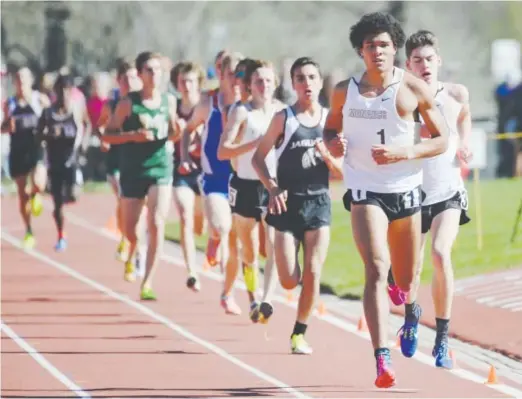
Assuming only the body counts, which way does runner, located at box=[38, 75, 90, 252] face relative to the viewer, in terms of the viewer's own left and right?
facing the viewer

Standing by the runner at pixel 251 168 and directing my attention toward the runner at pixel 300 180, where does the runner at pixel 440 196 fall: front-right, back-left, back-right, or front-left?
front-left

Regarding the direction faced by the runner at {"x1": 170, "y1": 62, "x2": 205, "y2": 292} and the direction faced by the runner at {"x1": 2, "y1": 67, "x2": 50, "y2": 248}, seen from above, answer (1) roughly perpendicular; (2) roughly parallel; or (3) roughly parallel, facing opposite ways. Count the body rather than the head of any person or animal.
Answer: roughly parallel

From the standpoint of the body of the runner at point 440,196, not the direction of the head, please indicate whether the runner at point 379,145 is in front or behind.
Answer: in front

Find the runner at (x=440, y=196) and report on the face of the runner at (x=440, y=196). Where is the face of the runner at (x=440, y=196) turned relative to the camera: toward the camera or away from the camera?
toward the camera

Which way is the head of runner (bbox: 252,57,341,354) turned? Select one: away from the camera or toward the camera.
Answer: toward the camera

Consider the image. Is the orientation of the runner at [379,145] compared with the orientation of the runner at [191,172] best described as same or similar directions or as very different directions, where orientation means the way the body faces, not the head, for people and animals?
same or similar directions

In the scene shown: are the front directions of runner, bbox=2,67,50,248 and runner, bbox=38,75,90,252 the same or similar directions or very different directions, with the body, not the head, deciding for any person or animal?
same or similar directions

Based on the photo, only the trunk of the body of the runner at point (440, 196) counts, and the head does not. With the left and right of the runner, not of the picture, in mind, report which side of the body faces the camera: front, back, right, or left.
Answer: front

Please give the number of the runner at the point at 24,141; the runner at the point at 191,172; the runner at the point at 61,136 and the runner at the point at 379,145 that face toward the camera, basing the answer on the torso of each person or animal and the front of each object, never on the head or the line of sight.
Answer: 4

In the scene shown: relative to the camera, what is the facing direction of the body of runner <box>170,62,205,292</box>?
toward the camera

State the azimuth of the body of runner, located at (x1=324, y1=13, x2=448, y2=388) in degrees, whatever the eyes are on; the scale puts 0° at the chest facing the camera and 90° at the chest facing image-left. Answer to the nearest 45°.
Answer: approximately 0°
